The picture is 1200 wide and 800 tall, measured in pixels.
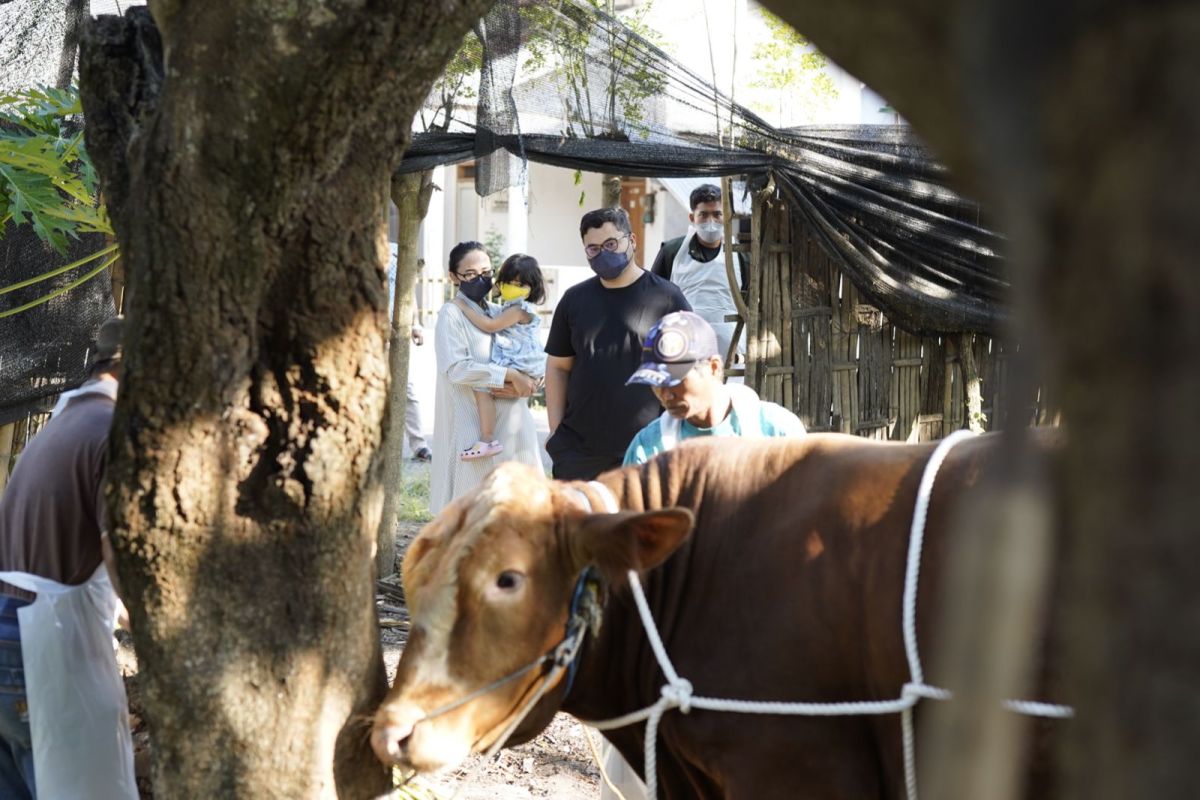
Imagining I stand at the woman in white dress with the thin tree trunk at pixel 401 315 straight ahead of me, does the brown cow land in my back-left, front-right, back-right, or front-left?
front-left

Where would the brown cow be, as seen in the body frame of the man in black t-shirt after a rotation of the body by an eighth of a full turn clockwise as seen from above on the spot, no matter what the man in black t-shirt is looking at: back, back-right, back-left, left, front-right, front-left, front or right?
front-left

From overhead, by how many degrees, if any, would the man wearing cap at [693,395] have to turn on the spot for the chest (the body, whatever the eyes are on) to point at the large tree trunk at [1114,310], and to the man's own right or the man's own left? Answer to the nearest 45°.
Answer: approximately 45° to the man's own left

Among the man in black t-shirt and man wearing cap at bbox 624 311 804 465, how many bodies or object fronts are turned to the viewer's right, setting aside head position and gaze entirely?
0

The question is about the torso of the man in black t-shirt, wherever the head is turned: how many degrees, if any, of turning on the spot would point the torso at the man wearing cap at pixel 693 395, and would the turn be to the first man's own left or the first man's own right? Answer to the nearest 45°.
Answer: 0° — they already face them

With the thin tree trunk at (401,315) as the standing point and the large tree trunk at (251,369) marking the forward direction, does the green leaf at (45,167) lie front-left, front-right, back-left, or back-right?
front-right

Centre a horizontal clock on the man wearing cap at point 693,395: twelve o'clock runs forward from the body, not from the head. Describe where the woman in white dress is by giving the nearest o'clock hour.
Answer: The woman in white dress is roughly at 4 o'clock from the man wearing cap.

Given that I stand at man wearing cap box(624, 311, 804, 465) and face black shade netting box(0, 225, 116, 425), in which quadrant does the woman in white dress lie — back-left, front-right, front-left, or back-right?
front-right

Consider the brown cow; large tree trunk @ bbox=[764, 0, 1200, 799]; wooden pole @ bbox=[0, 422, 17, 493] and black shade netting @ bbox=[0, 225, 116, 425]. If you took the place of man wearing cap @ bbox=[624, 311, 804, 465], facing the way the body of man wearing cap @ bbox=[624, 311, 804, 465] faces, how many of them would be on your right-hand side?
2

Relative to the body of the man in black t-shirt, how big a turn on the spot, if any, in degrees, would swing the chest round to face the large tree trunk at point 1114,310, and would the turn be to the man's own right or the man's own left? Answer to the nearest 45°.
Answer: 0° — they already face it

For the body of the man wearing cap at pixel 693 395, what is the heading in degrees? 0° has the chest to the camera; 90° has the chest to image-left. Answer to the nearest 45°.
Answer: approximately 45°

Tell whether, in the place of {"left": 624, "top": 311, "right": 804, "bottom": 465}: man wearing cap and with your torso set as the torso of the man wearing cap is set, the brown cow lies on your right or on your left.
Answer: on your left

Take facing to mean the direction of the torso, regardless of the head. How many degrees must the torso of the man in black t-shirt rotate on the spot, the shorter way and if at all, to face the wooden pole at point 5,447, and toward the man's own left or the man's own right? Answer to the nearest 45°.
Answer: approximately 90° to the man's own right

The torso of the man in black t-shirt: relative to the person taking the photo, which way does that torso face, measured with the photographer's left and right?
facing the viewer

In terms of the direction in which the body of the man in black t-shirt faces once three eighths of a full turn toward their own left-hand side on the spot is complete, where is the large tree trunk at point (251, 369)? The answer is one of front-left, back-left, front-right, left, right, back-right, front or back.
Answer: back-right

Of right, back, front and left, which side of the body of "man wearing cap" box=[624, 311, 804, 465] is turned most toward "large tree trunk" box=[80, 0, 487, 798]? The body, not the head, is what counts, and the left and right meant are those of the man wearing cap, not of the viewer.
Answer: front

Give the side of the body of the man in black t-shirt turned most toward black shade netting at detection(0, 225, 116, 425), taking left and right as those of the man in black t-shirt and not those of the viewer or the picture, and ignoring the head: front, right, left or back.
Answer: right

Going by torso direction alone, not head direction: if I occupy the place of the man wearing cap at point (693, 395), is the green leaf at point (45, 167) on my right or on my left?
on my right
